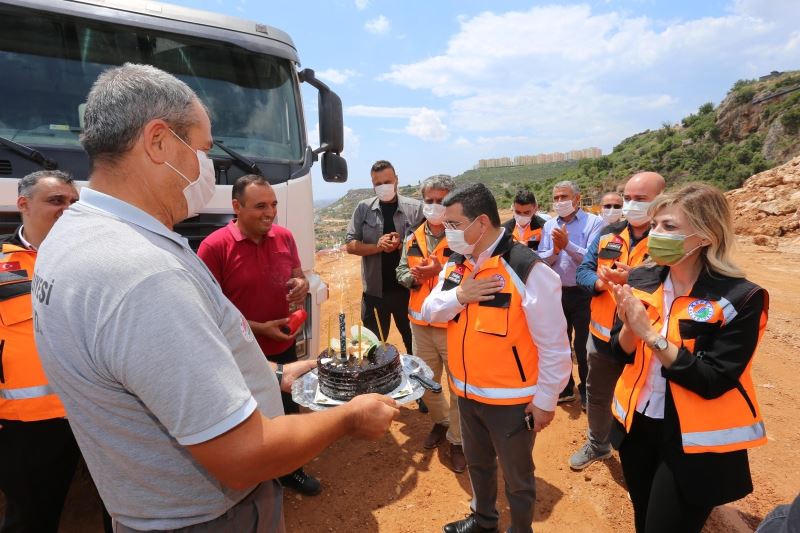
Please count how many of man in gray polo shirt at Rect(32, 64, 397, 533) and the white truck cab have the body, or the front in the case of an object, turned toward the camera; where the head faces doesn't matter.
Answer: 1

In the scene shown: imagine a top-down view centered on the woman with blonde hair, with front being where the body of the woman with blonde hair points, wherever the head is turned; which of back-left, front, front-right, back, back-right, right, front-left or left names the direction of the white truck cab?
front-right

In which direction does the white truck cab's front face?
toward the camera

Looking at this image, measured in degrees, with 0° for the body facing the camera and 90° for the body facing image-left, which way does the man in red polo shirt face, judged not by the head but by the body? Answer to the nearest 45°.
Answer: approximately 315°

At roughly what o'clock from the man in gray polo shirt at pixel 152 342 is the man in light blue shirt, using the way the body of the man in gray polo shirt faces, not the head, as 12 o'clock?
The man in light blue shirt is roughly at 11 o'clock from the man in gray polo shirt.

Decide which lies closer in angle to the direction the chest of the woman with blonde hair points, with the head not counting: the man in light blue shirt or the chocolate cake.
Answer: the chocolate cake

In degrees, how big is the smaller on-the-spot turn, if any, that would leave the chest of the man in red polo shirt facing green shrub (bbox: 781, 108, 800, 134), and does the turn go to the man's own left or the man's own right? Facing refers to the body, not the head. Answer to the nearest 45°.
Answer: approximately 90° to the man's own left

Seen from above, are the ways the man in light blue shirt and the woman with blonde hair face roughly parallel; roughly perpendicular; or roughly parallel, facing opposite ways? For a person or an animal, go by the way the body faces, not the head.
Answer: roughly parallel

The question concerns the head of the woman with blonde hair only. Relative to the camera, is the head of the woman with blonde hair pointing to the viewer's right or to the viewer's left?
to the viewer's left

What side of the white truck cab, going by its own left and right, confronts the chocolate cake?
front

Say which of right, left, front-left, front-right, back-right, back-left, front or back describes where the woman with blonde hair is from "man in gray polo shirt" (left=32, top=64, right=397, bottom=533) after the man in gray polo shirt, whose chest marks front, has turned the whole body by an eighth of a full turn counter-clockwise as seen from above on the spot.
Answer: front-right

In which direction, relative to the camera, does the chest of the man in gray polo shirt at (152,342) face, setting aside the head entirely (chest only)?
to the viewer's right

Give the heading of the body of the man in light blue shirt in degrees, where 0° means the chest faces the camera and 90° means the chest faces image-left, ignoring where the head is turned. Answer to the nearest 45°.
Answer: approximately 45°

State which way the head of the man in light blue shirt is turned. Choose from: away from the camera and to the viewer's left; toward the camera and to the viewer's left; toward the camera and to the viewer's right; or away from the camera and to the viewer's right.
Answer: toward the camera and to the viewer's left
